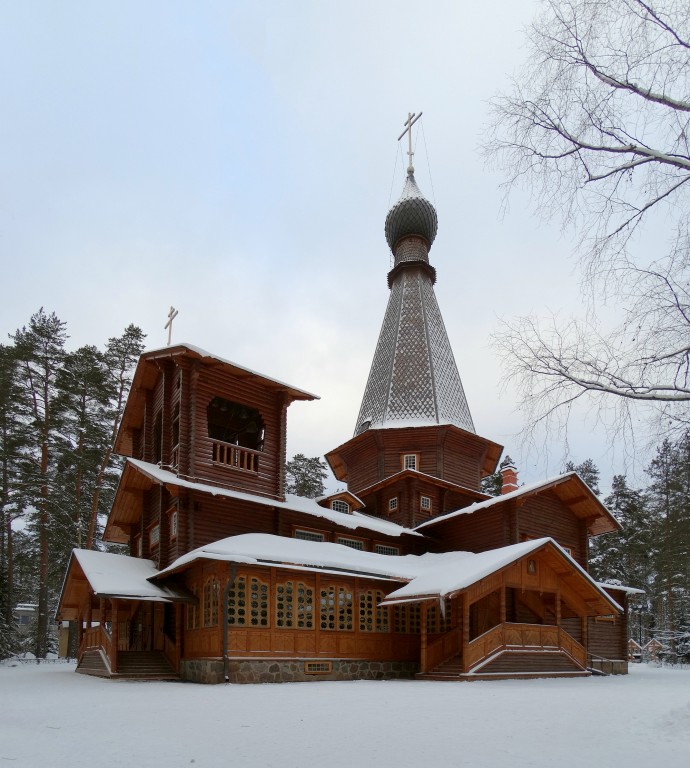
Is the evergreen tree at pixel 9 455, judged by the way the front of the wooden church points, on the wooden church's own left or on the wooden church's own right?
on the wooden church's own right

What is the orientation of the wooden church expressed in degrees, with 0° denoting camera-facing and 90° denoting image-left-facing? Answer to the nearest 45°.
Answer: approximately 45°

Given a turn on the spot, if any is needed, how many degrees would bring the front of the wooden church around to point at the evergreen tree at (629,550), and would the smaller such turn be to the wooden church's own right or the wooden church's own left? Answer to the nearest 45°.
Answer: approximately 180°

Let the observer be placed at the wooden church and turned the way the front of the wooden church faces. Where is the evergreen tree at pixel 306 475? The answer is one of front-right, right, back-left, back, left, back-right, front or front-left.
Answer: back-right
